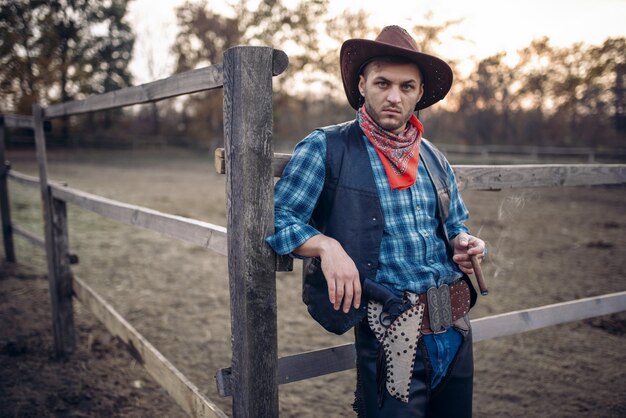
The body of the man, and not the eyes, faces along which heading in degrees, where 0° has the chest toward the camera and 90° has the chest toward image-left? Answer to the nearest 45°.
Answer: approximately 315°
